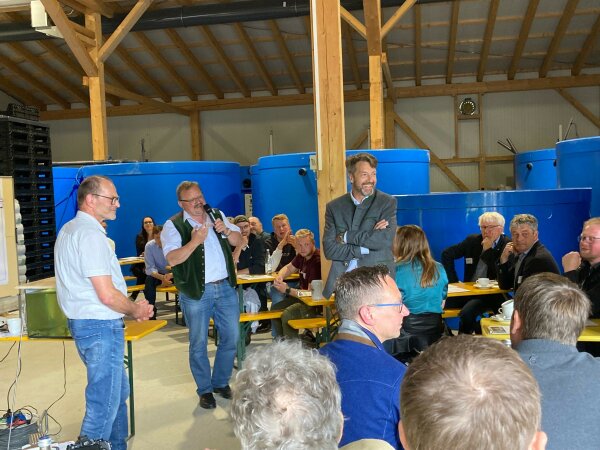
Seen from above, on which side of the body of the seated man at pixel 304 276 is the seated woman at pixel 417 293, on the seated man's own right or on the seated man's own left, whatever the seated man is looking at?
on the seated man's own left

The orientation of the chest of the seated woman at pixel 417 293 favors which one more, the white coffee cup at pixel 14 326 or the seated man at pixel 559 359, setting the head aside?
the white coffee cup

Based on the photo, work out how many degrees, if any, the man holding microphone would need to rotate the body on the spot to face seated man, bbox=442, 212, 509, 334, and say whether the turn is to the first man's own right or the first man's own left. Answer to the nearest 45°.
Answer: approximately 45° to the first man's own left

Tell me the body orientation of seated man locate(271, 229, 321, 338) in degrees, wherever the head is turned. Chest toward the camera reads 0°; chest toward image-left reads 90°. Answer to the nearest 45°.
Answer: approximately 45°

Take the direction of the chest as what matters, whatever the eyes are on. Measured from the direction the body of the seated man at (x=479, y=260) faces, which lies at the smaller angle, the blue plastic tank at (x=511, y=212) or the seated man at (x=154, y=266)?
the seated man

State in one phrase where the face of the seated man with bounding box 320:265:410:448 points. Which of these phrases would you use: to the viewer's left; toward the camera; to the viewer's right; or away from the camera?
to the viewer's right

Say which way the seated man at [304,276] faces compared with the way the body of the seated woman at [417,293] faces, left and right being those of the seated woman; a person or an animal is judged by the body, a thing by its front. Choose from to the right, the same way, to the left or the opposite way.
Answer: to the left

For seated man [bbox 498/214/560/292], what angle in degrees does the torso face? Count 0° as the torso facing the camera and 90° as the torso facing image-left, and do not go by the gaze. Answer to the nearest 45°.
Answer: approximately 45°

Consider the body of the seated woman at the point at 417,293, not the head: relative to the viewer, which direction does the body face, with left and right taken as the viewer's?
facing away from the viewer and to the left of the viewer

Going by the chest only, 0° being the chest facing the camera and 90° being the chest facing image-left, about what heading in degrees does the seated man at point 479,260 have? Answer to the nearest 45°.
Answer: approximately 45°

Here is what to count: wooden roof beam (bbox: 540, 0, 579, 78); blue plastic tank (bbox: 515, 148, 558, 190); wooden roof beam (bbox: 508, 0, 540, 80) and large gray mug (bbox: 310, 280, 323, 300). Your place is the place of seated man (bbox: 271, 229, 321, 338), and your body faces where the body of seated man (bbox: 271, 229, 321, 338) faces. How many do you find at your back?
3

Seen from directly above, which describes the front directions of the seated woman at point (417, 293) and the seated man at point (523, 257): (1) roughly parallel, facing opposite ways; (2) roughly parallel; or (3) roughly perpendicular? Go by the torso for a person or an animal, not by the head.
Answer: roughly perpendicular

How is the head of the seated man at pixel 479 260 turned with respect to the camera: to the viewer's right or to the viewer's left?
to the viewer's left

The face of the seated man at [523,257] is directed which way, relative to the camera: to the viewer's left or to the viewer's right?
to the viewer's left

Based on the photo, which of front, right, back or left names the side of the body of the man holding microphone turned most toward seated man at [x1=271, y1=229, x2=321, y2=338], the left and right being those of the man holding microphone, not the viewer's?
left
